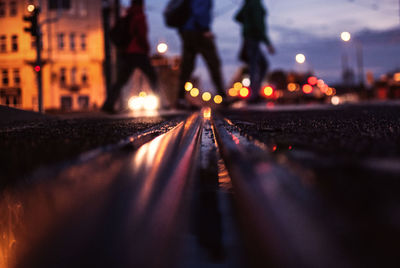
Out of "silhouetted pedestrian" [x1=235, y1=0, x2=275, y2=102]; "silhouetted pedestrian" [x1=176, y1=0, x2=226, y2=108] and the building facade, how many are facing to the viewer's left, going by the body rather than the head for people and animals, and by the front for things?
0

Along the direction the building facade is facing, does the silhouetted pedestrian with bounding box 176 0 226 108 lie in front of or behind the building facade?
in front

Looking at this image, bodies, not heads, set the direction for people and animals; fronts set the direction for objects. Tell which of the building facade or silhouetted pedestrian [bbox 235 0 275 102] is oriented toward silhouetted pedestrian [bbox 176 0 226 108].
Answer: the building facade

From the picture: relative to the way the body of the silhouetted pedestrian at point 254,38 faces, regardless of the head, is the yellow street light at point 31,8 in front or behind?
behind

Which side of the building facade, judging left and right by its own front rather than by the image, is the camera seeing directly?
front

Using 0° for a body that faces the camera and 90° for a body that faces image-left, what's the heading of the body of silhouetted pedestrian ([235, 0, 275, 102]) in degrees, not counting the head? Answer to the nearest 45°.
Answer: approximately 270°

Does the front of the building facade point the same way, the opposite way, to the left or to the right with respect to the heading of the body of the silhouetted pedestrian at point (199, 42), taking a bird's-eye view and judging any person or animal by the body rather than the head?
to the right

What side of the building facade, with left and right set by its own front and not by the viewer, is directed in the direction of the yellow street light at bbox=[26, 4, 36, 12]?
front

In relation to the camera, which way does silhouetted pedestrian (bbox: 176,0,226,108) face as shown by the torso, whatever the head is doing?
to the viewer's right
